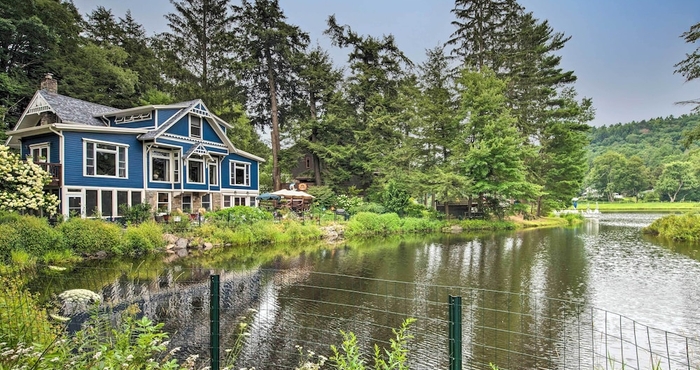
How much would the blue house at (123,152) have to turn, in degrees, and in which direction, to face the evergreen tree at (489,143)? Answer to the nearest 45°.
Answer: approximately 45° to its left

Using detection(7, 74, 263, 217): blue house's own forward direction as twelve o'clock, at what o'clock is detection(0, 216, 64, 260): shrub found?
The shrub is roughly at 2 o'clock from the blue house.

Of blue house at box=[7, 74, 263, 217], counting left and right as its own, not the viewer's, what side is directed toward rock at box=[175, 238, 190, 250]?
front

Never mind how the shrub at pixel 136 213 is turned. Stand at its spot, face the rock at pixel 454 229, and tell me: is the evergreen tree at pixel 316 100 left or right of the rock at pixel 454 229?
left

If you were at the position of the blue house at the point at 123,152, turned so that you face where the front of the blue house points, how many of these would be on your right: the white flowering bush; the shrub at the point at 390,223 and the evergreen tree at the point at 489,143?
1

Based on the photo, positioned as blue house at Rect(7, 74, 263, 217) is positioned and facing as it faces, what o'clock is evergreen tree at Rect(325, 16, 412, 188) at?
The evergreen tree is roughly at 10 o'clock from the blue house.

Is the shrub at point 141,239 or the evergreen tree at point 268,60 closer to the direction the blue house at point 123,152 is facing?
the shrub

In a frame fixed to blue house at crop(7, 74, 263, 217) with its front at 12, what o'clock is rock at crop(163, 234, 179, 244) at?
The rock is roughly at 1 o'clock from the blue house.

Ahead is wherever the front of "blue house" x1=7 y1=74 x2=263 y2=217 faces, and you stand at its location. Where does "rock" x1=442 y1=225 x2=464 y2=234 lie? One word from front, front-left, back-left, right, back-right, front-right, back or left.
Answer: front-left

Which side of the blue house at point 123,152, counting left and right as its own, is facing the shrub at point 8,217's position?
right

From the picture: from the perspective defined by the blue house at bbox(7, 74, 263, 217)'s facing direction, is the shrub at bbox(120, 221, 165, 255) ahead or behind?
ahead

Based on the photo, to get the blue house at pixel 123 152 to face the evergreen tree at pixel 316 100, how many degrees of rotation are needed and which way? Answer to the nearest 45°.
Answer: approximately 90° to its left

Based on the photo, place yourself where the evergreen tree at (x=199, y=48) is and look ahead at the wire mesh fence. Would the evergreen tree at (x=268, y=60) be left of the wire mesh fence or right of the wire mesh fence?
left

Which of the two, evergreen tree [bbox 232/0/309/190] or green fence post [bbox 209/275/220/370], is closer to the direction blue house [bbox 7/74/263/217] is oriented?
the green fence post

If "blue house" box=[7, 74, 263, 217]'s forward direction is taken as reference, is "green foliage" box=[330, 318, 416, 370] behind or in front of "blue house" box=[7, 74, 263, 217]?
in front

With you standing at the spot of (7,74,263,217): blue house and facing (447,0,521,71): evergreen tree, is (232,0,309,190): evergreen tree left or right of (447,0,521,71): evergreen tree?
left

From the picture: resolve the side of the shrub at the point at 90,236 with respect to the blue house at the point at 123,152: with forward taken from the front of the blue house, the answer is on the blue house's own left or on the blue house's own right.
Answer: on the blue house's own right
